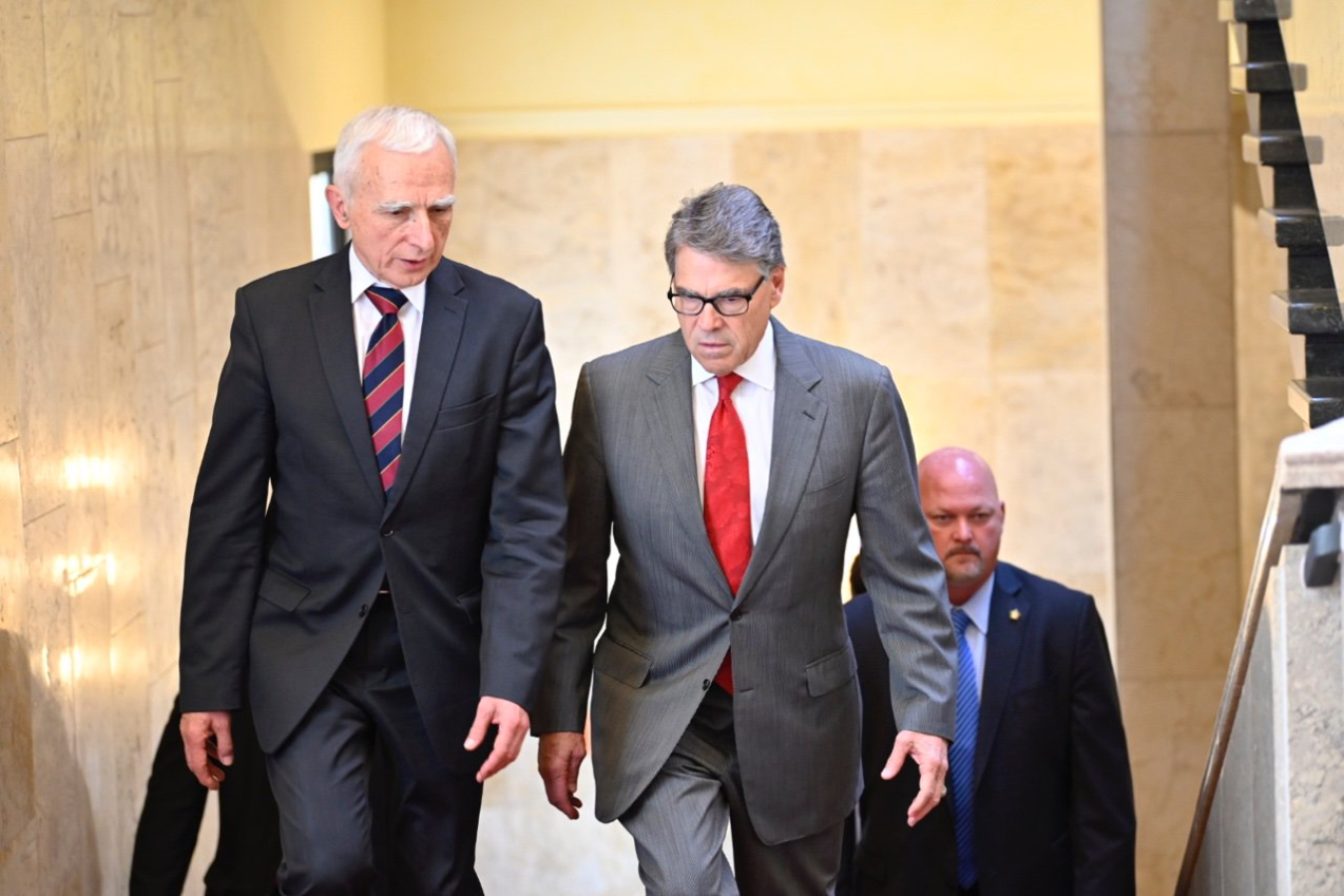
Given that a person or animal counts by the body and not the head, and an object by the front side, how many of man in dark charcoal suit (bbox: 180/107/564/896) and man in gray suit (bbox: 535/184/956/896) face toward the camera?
2

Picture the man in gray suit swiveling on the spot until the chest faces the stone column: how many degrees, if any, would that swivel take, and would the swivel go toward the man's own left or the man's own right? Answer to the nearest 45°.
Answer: approximately 180°

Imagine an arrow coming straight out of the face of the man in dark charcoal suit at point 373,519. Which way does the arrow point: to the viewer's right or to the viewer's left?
to the viewer's right

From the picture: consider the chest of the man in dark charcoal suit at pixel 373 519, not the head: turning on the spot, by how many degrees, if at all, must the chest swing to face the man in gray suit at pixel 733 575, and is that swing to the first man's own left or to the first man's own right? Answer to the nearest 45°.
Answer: approximately 90° to the first man's own left

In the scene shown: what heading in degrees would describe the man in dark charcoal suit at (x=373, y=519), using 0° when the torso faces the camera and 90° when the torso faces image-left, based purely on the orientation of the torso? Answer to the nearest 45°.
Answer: approximately 0°

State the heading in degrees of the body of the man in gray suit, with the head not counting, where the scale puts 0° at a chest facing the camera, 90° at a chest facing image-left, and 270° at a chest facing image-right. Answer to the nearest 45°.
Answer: approximately 0°
